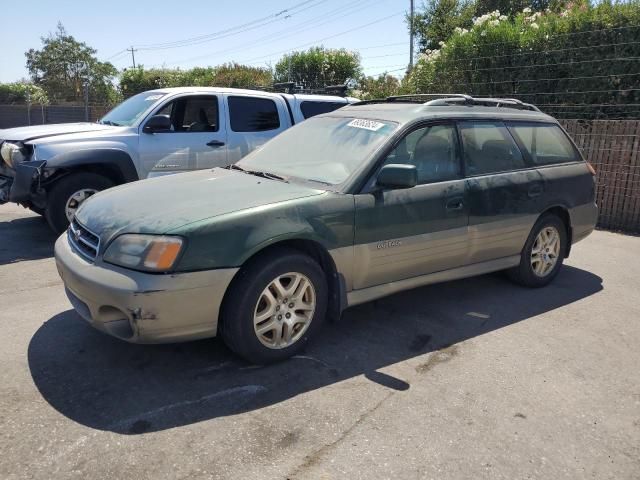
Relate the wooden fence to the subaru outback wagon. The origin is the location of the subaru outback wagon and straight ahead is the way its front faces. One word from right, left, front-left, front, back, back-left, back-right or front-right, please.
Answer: back

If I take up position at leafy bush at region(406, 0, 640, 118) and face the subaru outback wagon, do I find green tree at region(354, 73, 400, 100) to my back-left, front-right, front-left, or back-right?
back-right

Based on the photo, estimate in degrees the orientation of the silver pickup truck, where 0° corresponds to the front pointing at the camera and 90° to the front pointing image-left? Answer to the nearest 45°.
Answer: approximately 45°

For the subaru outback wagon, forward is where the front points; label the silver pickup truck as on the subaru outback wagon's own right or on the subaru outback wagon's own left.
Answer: on the subaru outback wagon's own right

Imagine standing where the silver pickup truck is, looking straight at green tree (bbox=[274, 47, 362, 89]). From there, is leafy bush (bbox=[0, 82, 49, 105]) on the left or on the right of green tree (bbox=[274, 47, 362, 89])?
left
